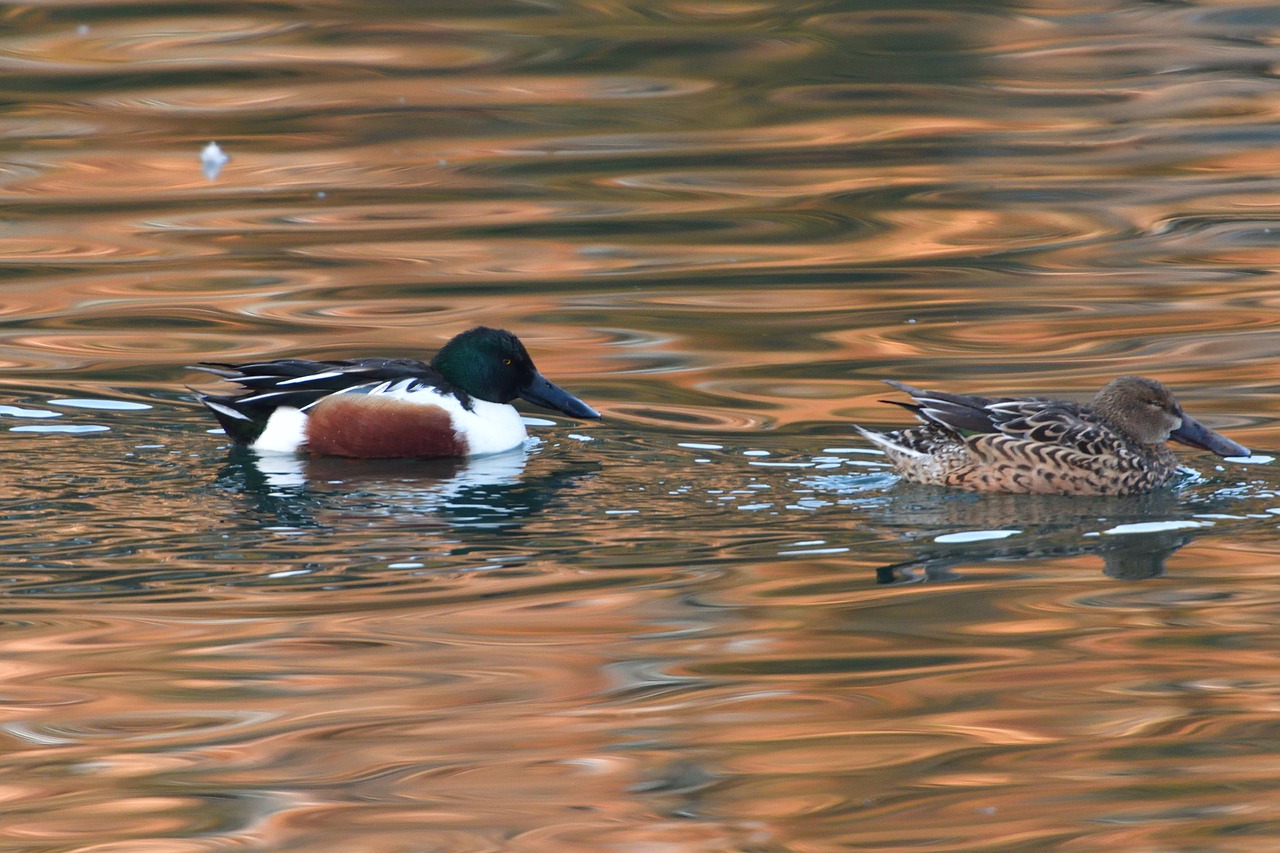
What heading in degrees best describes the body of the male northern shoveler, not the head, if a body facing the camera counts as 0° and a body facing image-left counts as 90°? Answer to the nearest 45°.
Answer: approximately 270°

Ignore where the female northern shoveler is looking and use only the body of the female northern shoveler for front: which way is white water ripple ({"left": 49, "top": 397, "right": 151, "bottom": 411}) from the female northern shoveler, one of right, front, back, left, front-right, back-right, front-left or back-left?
back

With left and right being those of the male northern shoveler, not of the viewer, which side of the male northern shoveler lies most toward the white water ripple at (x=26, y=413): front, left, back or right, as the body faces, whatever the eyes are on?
back

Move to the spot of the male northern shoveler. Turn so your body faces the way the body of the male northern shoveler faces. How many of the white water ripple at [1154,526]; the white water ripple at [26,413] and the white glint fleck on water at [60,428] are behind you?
2

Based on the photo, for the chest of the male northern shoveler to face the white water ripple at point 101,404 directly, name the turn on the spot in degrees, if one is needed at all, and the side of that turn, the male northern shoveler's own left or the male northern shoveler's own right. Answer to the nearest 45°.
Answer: approximately 135° to the male northern shoveler's own left

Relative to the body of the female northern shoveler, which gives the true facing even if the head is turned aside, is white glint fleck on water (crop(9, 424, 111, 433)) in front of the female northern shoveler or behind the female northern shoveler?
behind

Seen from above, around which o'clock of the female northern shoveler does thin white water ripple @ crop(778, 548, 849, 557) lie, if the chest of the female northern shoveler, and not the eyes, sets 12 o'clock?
The thin white water ripple is roughly at 4 o'clock from the female northern shoveler.

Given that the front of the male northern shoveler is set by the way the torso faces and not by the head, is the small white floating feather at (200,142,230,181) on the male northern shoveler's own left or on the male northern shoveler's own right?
on the male northern shoveler's own left

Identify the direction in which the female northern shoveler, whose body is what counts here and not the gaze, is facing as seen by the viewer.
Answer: to the viewer's right

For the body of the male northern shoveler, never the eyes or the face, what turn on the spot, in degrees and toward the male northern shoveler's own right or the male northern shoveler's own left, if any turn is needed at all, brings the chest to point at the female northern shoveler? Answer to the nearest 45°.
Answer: approximately 45° to the male northern shoveler's own right

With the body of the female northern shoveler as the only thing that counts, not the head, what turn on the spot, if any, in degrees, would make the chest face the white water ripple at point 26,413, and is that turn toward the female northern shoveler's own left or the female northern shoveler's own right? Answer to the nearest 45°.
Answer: approximately 180°

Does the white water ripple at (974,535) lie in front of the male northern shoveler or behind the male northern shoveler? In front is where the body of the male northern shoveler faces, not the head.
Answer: in front

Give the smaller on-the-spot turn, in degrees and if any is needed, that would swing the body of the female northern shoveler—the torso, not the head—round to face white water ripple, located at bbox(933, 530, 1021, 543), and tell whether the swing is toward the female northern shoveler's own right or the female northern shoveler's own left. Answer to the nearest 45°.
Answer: approximately 90° to the female northern shoveler's own right
